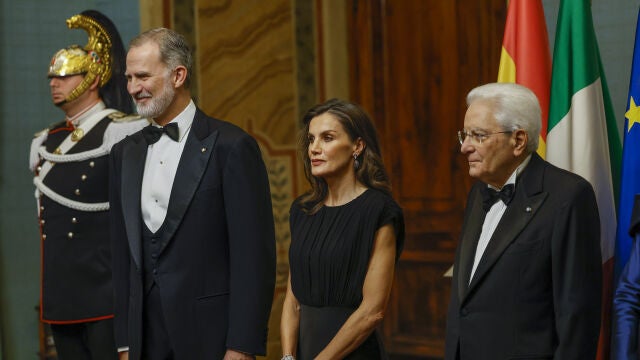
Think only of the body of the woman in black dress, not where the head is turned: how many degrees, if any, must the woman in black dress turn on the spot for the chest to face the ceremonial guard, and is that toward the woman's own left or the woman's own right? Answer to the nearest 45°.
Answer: approximately 90° to the woman's own right

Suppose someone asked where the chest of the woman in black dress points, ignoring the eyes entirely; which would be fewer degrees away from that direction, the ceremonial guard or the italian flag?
the ceremonial guard

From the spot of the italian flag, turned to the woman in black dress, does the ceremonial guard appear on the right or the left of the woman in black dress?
right

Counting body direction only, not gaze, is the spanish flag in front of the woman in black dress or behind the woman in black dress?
behind

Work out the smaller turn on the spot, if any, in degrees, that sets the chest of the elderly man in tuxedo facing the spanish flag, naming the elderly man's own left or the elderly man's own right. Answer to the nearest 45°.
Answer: approximately 135° to the elderly man's own right

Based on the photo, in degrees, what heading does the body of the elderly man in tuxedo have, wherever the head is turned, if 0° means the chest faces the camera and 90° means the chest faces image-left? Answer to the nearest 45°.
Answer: approximately 45°

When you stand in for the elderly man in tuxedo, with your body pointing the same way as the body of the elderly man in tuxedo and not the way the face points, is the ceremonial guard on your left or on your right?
on your right

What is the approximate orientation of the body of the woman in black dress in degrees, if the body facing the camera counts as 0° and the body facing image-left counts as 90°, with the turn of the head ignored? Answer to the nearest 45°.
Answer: approximately 45°
